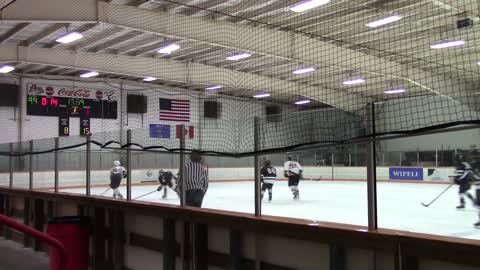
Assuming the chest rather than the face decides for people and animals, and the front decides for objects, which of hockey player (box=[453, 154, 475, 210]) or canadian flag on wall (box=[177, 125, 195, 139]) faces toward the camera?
the canadian flag on wall

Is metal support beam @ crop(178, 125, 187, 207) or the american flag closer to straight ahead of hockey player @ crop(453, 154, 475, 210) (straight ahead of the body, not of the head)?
the american flag

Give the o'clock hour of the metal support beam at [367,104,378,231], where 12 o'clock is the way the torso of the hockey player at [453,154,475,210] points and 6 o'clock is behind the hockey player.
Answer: The metal support beam is roughly at 9 o'clock from the hockey player.

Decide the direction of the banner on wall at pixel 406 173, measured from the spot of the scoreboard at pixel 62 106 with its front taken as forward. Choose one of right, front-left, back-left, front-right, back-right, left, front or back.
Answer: left

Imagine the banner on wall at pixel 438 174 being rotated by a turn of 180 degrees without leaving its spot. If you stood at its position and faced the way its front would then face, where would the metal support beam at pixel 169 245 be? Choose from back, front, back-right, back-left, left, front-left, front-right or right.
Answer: back

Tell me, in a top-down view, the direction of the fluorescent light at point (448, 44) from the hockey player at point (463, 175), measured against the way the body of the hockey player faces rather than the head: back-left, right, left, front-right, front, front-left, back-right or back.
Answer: right

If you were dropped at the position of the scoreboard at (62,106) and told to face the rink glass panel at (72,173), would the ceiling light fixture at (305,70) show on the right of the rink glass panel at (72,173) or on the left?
left

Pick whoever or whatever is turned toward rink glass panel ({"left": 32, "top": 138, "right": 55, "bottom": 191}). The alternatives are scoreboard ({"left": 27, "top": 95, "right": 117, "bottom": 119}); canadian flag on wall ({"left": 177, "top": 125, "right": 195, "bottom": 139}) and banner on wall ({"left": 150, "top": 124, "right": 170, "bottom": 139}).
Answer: the scoreboard

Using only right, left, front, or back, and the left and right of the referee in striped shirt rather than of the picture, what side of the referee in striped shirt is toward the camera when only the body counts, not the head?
back

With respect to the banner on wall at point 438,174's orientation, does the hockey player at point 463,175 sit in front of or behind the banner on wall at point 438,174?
in front

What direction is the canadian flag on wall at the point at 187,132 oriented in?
toward the camera

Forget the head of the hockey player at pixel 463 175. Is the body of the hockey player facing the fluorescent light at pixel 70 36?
yes

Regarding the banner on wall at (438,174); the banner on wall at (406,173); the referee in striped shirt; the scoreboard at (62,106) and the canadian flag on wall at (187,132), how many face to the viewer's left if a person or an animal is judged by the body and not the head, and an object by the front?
0

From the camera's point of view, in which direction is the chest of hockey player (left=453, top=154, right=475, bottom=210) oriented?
to the viewer's left

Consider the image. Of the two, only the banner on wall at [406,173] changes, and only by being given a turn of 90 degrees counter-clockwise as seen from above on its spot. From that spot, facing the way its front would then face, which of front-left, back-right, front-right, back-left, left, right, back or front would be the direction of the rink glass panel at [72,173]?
back-right

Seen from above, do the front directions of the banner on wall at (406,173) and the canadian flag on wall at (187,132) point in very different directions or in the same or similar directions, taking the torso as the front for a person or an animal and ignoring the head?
same or similar directions

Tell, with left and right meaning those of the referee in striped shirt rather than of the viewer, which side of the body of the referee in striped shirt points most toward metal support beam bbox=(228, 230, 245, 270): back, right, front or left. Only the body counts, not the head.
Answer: back
